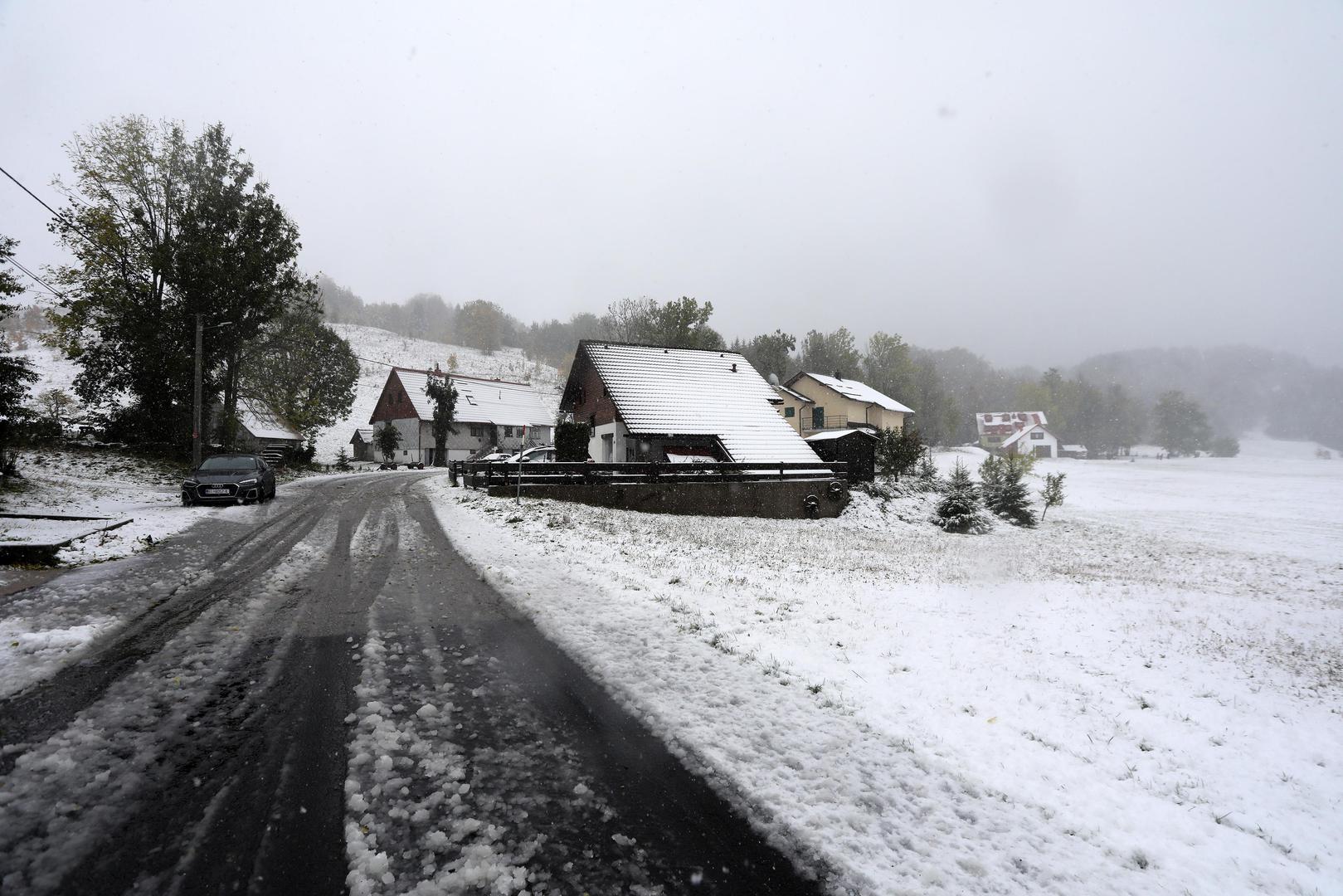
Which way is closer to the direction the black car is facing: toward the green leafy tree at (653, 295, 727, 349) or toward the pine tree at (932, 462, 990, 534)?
the pine tree

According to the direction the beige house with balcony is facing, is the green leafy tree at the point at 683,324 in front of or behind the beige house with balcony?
in front

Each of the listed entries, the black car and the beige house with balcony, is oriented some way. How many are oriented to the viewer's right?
0

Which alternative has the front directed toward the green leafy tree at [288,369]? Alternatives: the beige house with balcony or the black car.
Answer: the beige house with balcony

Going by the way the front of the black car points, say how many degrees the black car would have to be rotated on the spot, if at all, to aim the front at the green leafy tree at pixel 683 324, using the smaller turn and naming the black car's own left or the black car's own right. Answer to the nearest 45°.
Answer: approximately 135° to the black car's own left

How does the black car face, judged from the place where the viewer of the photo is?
facing the viewer

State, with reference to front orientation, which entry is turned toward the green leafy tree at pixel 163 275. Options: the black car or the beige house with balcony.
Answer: the beige house with balcony

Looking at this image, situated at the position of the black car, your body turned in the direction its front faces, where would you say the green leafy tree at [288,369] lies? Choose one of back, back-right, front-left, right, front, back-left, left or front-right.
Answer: back

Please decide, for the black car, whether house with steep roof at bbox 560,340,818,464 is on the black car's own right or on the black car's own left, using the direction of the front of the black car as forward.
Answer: on the black car's own left

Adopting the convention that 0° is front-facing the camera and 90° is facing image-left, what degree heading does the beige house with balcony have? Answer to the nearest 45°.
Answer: approximately 45°

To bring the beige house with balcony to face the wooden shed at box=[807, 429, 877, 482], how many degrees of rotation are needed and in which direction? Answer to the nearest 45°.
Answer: approximately 45° to its left

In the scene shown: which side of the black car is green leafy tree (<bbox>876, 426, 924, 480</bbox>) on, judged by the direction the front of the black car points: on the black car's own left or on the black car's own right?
on the black car's own left

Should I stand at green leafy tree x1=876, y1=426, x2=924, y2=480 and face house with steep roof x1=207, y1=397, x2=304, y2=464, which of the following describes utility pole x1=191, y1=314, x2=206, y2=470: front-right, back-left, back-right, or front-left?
front-left

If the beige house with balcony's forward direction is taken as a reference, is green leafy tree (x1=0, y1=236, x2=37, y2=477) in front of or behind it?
in front
